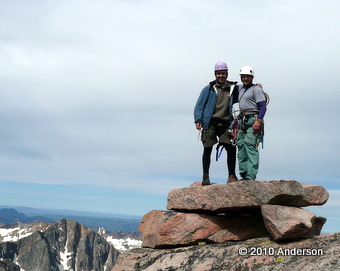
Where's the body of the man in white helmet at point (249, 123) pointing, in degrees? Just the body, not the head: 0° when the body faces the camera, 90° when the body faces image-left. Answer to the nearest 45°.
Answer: approximately 45°

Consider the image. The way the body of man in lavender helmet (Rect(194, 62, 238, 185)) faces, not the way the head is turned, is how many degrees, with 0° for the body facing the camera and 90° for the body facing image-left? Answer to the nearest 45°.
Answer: approximately 0°

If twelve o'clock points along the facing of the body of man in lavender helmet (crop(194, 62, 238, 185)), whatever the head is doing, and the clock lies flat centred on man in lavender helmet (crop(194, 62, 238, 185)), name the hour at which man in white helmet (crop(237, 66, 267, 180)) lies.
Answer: man in white helmet (crop(237, 66, 267, 180)) is roughly at 10 o'clock from man in lavender helmet (crop(194, 62, 238, 185)).
